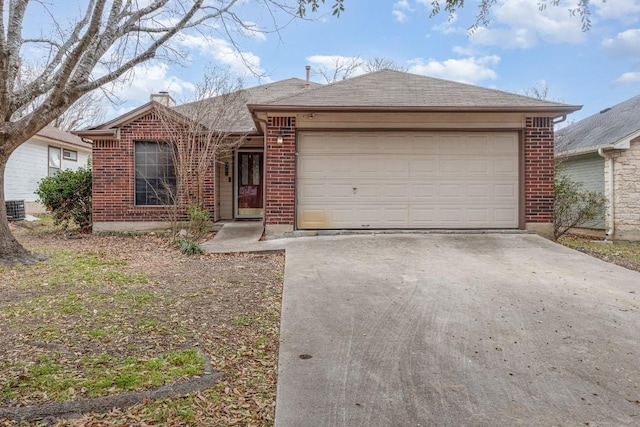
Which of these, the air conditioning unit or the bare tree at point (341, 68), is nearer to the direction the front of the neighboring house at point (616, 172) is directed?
the air conditioning unit

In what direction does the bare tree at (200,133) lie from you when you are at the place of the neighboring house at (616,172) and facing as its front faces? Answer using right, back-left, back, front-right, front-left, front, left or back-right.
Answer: front-right

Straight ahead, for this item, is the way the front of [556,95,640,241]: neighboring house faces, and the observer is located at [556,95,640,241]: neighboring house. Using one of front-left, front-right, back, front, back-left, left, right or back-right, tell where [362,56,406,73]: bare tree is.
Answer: back-right

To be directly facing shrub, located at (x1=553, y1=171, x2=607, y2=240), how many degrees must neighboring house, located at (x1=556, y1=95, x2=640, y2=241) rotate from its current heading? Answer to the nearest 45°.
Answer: approximately 45° to its right

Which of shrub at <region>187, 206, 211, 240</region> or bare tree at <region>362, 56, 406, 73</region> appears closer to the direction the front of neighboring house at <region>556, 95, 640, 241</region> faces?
the shrub

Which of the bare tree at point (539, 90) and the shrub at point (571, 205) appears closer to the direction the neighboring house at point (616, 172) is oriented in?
the shrub

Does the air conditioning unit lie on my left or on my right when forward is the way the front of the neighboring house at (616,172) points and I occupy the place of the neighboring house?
on my right

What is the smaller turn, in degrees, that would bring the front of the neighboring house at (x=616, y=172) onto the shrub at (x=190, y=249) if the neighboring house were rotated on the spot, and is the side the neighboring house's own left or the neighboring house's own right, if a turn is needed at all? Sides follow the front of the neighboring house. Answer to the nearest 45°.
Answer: approximately 45° to the neighboring house's own right

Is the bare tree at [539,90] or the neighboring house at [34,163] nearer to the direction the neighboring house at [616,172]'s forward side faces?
the neighboring house

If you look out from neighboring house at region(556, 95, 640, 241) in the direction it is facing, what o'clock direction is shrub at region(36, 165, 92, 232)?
The shrub is roughly at 2 o'clock from the neighboring house.

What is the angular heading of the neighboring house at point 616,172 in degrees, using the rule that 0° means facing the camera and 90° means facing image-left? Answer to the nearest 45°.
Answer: approximately 0°

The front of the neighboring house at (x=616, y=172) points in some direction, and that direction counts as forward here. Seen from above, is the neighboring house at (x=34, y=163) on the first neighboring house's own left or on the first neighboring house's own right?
on the first neighboring house's own right
